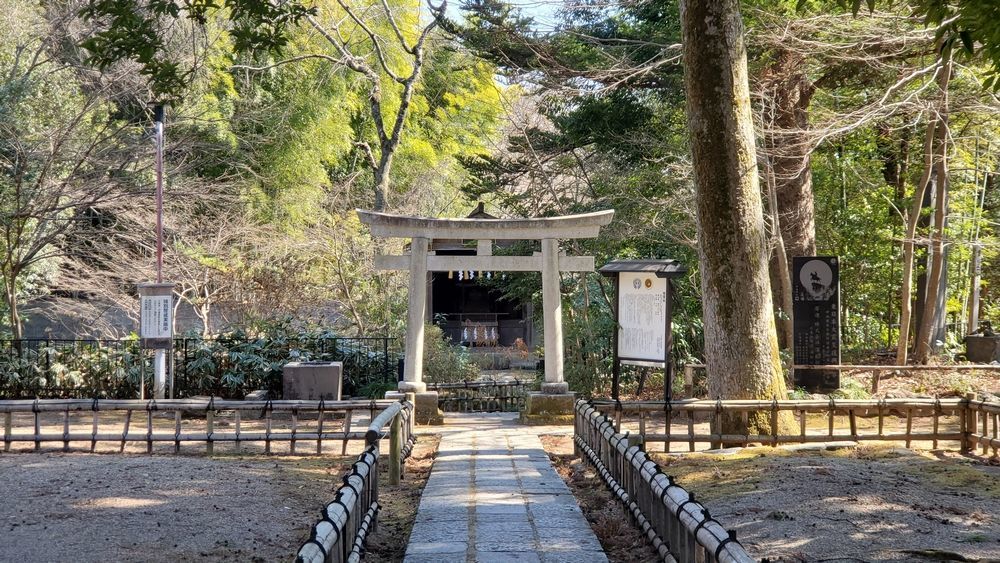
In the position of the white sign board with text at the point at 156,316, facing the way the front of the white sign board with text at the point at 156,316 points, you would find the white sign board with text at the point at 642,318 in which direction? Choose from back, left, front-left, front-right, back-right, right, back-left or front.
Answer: front-left

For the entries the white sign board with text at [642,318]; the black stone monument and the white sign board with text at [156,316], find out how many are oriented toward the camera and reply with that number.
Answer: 3

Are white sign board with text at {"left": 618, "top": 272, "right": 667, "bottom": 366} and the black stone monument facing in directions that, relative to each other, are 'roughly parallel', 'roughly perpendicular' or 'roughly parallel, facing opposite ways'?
roughly parallel

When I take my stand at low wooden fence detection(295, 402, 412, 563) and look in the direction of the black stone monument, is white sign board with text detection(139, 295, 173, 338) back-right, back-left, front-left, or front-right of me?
front-left

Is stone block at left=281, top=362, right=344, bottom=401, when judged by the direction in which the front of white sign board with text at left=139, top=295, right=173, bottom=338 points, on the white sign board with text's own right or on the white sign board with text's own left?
on the white sign board with text's own left

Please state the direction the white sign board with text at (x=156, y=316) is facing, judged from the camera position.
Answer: facing the viewer

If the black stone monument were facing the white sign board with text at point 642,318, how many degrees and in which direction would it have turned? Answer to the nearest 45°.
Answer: approximately 45° to its right

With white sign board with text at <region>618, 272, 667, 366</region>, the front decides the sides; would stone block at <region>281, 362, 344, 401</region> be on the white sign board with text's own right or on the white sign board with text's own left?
on the white sign board with text's own right

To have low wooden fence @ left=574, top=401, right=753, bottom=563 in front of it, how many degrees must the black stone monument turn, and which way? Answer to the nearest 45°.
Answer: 0° — it already faces it

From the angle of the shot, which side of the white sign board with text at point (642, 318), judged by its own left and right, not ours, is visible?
front
